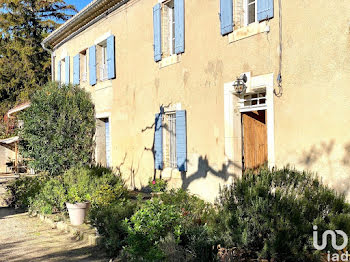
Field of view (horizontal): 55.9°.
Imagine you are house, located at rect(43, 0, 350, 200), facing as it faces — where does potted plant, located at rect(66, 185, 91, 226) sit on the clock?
The potted plant is roughly at 1 o'clock from the house.

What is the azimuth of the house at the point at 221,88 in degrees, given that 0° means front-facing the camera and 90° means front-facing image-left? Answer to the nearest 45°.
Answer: approximately 45°

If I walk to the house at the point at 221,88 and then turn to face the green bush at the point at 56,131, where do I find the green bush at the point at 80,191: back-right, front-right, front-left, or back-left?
front-left

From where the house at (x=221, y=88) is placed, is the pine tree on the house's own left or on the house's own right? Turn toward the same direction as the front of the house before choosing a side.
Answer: on the house's own right

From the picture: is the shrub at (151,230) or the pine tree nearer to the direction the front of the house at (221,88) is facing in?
the shrub

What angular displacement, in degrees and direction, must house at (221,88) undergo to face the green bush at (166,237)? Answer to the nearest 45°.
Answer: approximately 45° to its left

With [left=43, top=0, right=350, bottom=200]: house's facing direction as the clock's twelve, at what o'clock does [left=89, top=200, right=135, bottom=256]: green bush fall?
The green bush is roughly at 12 o'clock from the house.

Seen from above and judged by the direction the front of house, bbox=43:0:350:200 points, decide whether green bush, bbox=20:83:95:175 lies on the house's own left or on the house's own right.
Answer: on the house's own right

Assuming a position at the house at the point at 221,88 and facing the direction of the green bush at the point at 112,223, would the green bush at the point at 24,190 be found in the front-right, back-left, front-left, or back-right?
front-right
